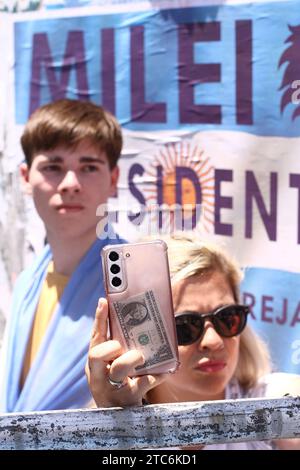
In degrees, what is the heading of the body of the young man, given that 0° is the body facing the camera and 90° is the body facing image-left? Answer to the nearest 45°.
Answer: approximately 45°

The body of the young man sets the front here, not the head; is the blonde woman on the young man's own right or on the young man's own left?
on the young man's own left
